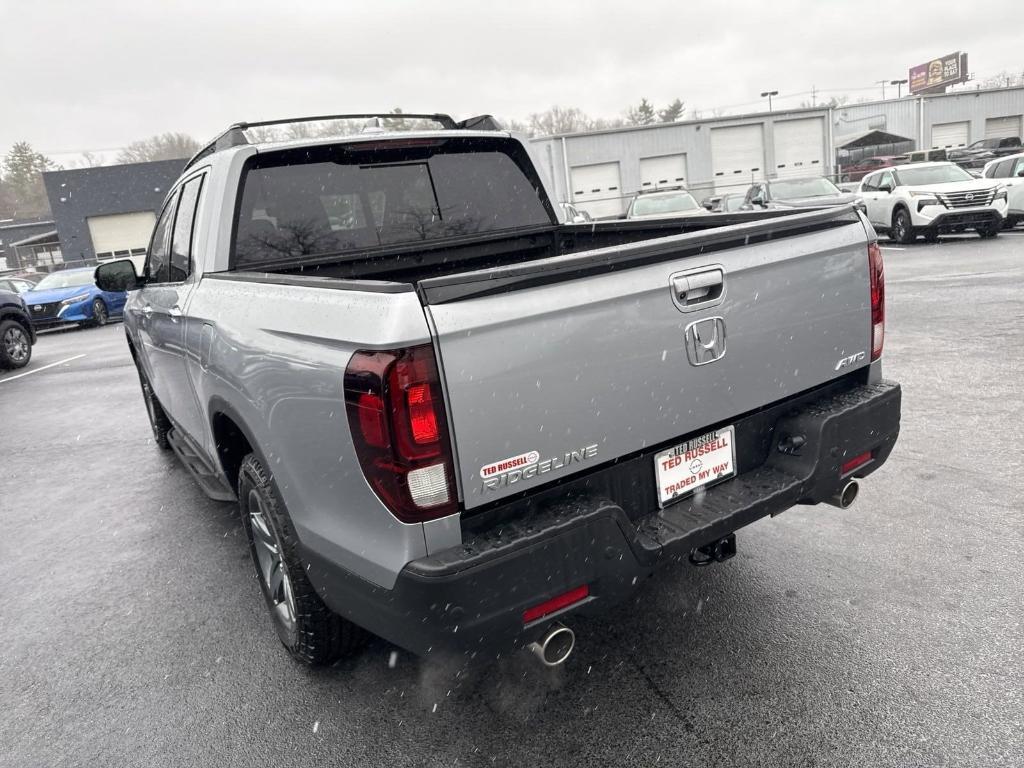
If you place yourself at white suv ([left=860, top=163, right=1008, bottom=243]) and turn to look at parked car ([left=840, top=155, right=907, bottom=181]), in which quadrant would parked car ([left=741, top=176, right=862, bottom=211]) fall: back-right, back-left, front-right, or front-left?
front-left

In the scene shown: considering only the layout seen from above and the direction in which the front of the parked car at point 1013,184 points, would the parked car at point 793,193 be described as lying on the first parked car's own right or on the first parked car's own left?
on the first parked car's own right

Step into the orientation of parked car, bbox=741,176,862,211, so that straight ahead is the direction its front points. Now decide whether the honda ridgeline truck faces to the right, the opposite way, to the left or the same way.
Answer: the opposite way

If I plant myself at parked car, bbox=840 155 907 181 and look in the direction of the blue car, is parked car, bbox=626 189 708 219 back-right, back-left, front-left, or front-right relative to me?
front-left

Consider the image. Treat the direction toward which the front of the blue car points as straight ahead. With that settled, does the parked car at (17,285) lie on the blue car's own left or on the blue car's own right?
on the blue car's own right

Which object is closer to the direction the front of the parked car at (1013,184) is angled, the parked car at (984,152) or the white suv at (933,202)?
the white suv

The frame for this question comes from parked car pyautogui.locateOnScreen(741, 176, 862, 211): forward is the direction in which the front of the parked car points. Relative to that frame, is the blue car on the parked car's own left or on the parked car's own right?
on the parked car's own right

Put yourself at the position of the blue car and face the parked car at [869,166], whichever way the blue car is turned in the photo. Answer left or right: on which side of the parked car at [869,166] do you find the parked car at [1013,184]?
right

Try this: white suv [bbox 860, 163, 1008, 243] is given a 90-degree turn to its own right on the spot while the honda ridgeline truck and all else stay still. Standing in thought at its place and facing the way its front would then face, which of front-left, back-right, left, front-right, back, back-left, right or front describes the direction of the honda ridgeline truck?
front-left

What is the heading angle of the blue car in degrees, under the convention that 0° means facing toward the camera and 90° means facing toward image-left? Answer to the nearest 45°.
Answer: approximately 45°

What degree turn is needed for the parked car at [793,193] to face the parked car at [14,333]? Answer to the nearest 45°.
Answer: approximately 90° to its right

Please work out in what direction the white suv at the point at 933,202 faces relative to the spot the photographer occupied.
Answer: facing the viewer and to the right of the viewer

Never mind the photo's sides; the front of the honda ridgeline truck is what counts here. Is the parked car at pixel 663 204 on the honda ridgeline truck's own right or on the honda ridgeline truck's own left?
on the honda ridgeline truck's own right

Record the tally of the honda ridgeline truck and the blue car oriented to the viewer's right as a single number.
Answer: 0

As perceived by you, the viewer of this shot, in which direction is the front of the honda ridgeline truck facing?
facing away from the viewer and to the left of the viewer
